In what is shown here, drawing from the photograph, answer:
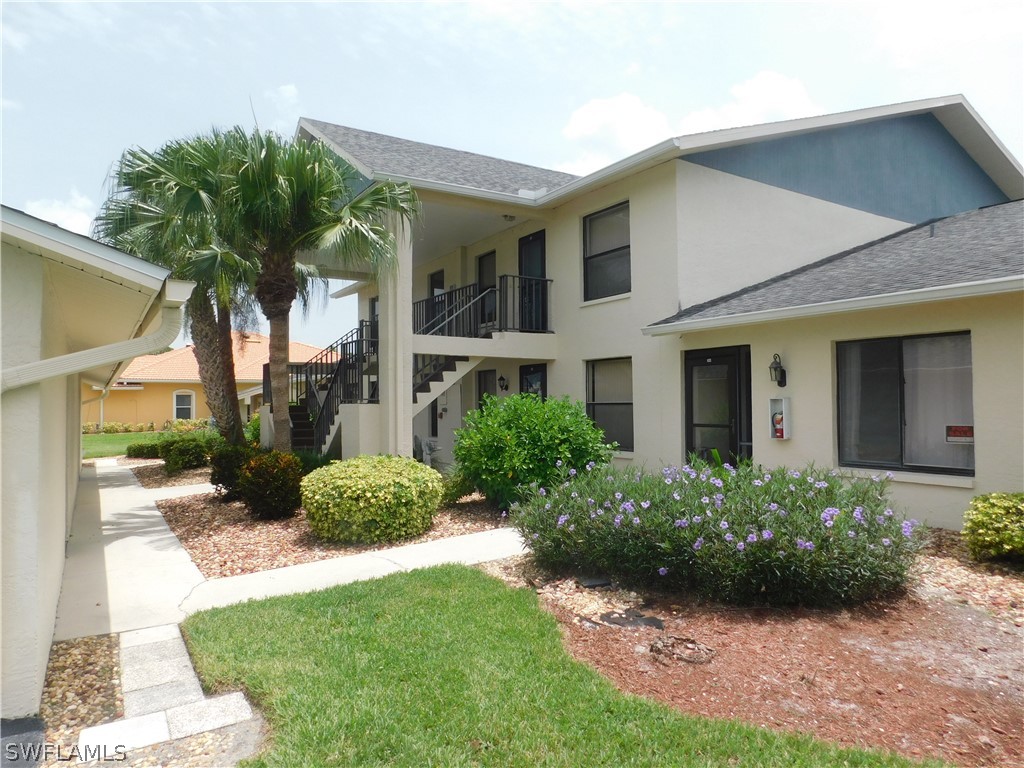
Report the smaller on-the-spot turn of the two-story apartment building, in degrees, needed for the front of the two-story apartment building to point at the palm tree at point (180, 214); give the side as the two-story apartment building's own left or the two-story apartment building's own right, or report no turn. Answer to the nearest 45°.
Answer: approximately 45° to the two-story apartment building's own right

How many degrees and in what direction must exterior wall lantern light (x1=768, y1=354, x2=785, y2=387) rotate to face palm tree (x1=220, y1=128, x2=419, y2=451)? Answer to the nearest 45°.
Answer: approximately 45° to its right

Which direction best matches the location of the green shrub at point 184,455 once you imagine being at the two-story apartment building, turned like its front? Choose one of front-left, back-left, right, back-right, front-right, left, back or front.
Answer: front-right

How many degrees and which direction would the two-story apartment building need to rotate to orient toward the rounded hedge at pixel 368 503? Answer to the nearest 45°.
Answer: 0° — it already faces it

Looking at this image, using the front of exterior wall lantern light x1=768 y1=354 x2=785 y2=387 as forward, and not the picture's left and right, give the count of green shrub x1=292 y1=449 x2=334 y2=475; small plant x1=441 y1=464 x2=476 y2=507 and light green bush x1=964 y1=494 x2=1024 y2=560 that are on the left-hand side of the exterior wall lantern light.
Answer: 1

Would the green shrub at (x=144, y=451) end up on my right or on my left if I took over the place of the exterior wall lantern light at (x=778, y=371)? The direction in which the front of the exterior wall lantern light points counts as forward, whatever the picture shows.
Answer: on my right

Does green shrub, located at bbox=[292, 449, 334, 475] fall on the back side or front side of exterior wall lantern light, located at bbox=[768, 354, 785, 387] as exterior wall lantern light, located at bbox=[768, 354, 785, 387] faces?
on the front side

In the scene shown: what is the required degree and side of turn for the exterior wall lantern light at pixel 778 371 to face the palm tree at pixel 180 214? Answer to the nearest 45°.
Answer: approximately 45° to its right

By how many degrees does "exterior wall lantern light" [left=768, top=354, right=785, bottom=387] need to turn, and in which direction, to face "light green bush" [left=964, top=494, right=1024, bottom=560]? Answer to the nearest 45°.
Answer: approximately 90° to its left

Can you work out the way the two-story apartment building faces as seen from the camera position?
facing the viewer and to the left of the viewer

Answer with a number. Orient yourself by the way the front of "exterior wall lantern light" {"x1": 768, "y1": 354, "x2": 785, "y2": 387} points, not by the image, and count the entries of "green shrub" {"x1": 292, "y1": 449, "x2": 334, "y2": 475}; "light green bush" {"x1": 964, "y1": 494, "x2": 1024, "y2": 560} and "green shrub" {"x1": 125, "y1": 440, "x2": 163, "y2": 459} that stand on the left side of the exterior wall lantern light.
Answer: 1

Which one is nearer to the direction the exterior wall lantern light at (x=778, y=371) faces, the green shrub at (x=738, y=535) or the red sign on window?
the green shrub

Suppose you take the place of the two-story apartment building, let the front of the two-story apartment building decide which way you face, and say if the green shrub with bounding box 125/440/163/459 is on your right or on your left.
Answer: on your right

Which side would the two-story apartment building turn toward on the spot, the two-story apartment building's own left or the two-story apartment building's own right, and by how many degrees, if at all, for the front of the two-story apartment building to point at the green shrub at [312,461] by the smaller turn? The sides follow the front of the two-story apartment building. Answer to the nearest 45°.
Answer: approximately 45° to the two-story apartment building's own right
